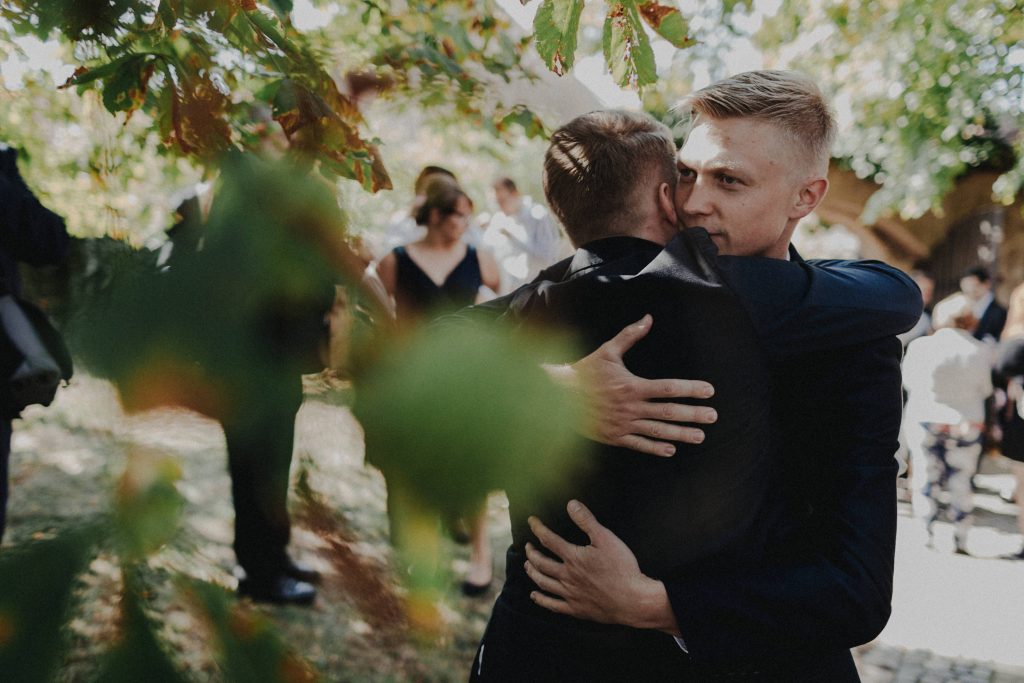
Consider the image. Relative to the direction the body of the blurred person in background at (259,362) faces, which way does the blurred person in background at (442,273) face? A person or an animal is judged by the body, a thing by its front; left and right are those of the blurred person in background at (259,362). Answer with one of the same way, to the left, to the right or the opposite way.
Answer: to the right

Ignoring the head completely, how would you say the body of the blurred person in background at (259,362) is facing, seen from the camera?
to the viewer's right

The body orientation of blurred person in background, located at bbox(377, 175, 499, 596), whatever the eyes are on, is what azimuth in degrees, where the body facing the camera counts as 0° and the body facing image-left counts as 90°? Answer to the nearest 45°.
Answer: approximately 0°

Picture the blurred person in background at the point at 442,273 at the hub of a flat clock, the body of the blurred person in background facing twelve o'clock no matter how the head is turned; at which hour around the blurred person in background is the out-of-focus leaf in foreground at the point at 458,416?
The out-of-focus leaf in foreground is roughly at 12 o'clock from the blurred person in background.

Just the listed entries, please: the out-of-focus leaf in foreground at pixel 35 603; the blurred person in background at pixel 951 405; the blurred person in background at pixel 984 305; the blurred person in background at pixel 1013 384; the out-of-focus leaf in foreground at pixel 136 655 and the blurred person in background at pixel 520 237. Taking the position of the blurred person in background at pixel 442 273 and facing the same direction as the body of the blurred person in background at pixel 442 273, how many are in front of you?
2

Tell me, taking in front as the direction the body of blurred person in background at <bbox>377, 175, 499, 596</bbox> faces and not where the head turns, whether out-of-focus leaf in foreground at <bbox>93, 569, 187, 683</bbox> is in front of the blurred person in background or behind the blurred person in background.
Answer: in front

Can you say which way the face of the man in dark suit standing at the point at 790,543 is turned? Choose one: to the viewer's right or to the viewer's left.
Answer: to the viewer's left

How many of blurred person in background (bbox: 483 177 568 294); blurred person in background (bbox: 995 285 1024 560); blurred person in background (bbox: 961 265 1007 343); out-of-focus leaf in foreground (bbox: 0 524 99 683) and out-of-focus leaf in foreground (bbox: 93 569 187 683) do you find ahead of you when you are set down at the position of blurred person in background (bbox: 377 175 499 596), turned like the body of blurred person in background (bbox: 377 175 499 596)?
2
